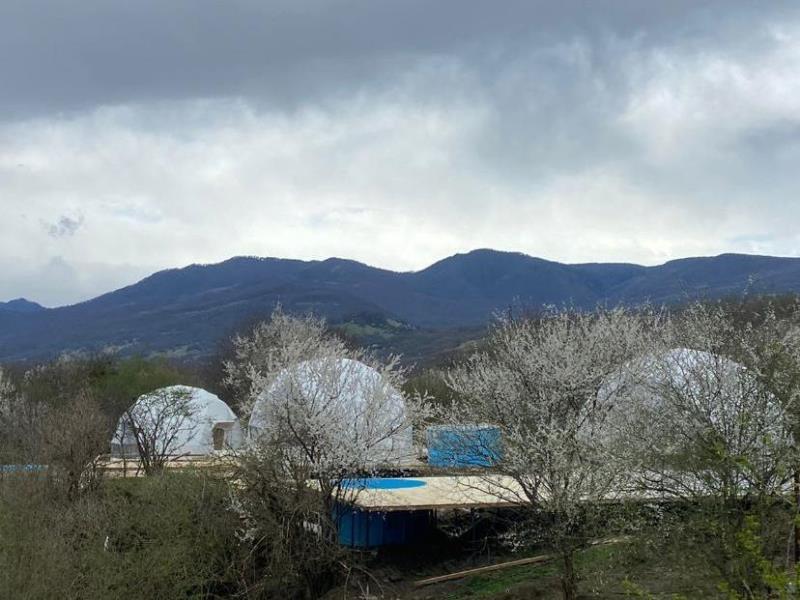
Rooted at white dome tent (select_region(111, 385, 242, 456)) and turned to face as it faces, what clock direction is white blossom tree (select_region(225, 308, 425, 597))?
The white blossom tree is roughly at 1 o'clock from the white dome tent.

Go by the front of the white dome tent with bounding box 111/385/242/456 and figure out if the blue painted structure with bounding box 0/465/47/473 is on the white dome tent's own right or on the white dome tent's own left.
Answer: on the white dome tent's own right

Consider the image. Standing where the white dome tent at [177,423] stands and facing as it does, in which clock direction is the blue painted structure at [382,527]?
The blue painted structure is roughly at 1 o'clock from the white dome tent.

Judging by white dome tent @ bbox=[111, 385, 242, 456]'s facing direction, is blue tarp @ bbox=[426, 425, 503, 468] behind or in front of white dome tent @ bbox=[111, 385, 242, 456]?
in front

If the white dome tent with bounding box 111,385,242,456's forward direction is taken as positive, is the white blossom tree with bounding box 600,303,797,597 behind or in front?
in front

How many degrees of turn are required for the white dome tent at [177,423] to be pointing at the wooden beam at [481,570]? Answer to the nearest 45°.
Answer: approximately 45° to its right

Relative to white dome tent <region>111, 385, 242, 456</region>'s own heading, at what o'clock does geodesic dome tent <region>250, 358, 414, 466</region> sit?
The geodesic dome tent is roughly at 1 o'clock from the white dome tent.
